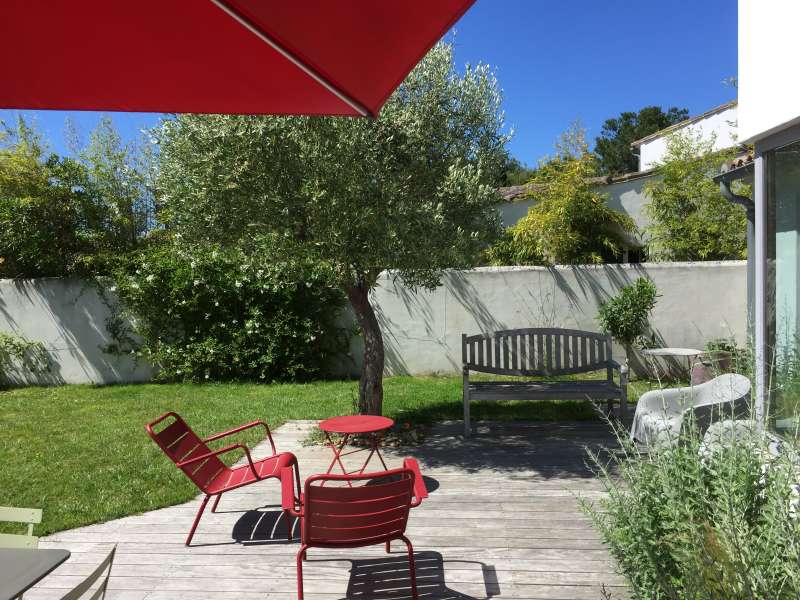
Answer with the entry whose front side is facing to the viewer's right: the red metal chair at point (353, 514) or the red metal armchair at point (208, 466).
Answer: the red metal armchair

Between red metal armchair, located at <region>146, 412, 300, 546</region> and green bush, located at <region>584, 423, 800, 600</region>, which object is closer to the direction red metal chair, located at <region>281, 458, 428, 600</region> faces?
the red metal armchair

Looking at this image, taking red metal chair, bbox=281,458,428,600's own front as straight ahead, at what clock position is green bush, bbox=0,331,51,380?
The green bush is roughly at 11 o'clock from the red metal chair.

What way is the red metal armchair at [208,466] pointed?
to the viewer's right

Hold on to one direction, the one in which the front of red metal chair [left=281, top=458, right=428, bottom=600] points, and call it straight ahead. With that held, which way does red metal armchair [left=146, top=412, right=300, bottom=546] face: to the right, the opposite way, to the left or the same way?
to the right

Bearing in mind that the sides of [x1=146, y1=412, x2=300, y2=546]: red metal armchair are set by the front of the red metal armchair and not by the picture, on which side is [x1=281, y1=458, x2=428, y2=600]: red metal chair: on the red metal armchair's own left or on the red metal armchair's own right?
on the red metal armchair's own right

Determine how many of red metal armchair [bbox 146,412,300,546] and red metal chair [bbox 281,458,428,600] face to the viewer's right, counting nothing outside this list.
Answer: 1

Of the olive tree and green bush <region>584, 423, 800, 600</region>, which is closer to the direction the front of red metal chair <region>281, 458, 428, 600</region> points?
the olive tree

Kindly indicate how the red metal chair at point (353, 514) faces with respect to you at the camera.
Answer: facing away from the viewer

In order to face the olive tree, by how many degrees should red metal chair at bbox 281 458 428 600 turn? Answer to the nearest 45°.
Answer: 0° — it already faces it

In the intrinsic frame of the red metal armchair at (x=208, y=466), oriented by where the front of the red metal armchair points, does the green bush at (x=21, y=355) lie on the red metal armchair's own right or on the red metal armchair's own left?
on the red metal armchair's own left

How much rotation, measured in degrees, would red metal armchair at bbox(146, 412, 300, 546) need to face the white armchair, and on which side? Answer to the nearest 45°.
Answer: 0° — it already faces it
